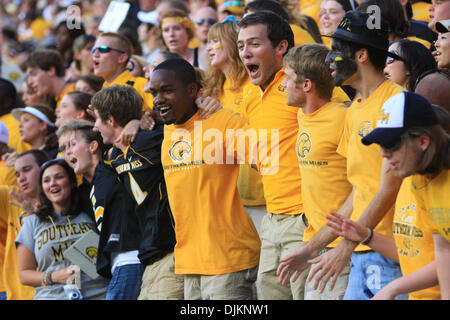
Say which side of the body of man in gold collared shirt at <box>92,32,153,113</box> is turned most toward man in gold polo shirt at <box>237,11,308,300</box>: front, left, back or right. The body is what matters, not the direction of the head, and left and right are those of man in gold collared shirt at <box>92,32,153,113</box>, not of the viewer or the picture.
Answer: left

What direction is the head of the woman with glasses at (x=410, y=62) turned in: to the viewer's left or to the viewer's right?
to the viewer's left

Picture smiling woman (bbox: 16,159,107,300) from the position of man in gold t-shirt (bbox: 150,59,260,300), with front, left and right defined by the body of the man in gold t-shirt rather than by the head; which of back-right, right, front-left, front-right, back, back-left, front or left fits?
right

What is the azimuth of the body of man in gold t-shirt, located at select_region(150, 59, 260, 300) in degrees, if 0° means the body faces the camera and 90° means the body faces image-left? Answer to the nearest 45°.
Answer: approximately 45°

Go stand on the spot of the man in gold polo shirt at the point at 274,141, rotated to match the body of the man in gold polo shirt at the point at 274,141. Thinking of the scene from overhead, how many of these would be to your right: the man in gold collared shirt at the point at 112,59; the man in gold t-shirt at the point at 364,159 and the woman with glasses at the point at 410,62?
1

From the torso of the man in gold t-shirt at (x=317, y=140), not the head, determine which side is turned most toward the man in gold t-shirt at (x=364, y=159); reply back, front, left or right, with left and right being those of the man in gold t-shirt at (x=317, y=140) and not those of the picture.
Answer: left

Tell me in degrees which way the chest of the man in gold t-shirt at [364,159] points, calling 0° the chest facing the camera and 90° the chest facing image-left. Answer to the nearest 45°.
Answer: approximately 45°

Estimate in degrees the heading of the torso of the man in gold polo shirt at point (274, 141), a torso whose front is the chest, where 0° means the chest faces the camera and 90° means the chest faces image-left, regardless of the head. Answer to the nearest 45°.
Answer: approximately 45°

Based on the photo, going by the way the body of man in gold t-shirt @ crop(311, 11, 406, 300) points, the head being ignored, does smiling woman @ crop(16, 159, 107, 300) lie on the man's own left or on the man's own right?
on the man's own right

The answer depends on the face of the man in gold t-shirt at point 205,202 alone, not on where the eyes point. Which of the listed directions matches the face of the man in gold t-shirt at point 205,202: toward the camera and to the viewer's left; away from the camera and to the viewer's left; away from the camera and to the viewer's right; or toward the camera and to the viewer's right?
toward the camera and to the viewer's left

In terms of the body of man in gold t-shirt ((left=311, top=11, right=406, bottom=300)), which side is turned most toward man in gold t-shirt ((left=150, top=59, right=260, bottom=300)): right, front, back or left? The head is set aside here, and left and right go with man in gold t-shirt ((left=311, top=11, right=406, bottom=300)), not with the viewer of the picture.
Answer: right

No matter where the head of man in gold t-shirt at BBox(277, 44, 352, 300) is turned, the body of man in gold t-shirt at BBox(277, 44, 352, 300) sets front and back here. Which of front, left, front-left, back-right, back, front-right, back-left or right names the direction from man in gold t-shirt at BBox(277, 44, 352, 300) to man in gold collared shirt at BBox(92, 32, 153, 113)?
right
